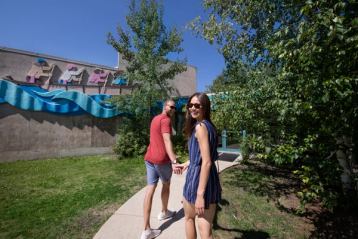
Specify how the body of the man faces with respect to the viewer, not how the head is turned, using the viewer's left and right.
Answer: facing away from the viewer and to the right of the viewer

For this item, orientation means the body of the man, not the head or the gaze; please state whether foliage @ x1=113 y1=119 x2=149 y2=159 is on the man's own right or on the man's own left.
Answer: on the man's own left

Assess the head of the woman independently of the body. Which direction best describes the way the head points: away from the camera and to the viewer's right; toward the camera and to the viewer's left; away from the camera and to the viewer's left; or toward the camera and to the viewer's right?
toward the camera and to the viewer's left

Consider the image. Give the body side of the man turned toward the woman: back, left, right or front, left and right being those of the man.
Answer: right

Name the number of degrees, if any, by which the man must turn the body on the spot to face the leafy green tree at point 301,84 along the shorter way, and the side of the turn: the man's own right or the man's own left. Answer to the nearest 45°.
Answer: approximately 45° to the man's own right
